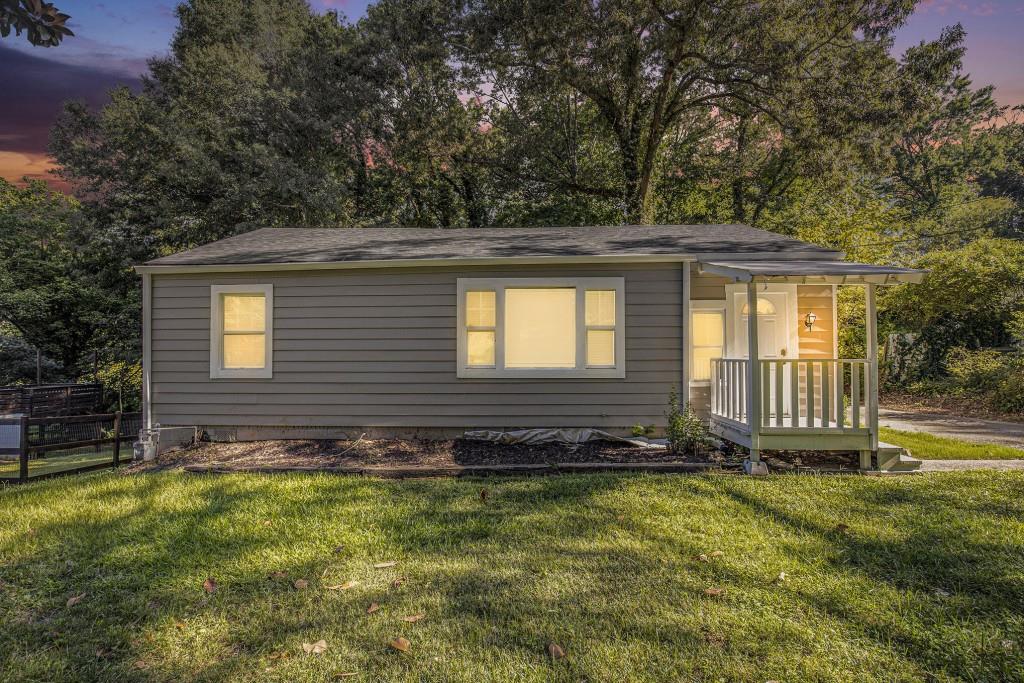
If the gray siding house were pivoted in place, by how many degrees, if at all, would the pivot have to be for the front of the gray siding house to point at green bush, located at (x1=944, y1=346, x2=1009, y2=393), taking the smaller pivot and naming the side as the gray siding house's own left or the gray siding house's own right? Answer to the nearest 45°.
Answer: approximately 135° to the gray siding house's own left

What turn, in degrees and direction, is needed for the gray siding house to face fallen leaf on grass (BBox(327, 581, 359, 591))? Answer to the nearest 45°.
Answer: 0° — it already faces it

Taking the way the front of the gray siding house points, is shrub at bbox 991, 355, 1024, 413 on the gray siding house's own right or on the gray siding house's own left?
on the gray siding house's own left

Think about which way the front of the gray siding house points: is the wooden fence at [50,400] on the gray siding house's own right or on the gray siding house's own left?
on the gray siding house's own right

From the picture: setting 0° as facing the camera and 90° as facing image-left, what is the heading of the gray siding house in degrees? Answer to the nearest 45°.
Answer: approximately 0°

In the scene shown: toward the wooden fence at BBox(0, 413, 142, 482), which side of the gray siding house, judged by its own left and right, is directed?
right

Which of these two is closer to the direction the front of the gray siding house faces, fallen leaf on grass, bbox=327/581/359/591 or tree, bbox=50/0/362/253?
the fallen leaf on grass

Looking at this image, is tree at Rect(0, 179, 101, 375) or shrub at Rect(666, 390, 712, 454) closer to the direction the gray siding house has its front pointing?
the shrub

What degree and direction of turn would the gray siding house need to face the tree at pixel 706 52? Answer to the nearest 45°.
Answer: approximately 135° to its left

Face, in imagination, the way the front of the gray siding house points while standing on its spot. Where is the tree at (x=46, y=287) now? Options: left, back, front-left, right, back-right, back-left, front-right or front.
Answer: back-right

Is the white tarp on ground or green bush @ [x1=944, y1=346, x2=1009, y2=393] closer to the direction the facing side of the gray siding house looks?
the white tarp on ground

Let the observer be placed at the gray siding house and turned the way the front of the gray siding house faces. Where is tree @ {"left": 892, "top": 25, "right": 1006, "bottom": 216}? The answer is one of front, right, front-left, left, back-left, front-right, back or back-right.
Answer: back-left
